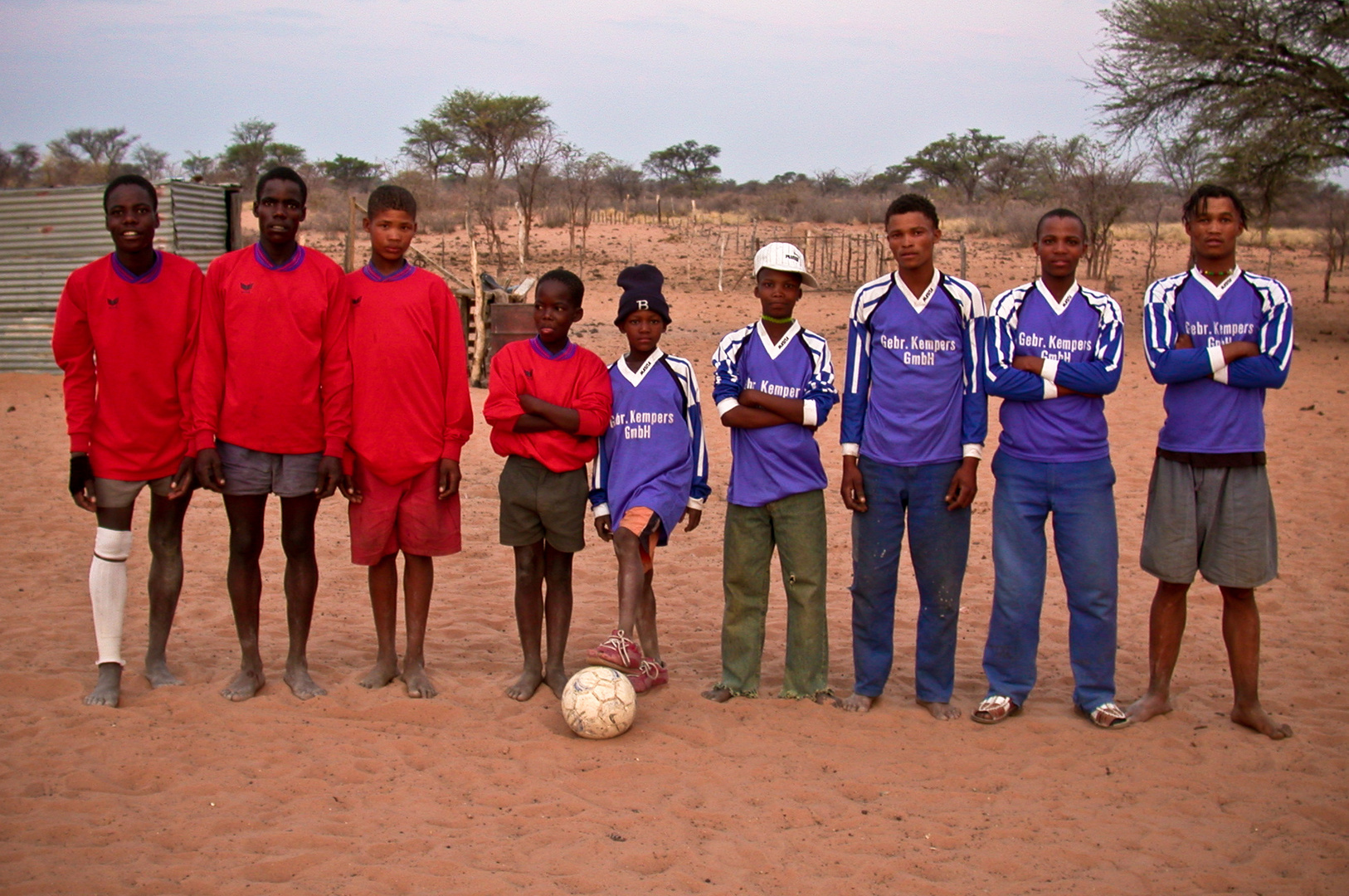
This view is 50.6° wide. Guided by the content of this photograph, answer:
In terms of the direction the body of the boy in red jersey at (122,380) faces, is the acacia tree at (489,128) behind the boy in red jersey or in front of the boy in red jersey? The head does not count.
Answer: behind

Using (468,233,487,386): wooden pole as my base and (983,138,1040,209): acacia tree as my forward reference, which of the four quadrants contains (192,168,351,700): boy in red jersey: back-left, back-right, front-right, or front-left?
back-right

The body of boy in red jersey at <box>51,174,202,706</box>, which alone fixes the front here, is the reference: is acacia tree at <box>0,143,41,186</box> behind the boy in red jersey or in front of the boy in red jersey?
behind

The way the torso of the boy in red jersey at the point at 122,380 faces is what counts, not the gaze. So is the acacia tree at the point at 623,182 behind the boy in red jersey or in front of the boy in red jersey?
behind

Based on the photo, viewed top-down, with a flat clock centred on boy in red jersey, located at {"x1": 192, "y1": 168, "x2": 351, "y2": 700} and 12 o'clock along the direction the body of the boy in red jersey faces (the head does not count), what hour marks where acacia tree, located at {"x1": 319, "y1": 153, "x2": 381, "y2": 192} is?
The acacia tree is roughly at 6 o'clock from the boy in red jersey.

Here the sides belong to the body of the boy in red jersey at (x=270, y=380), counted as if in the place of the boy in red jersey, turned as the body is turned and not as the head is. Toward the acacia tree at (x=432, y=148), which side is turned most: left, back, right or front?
back
